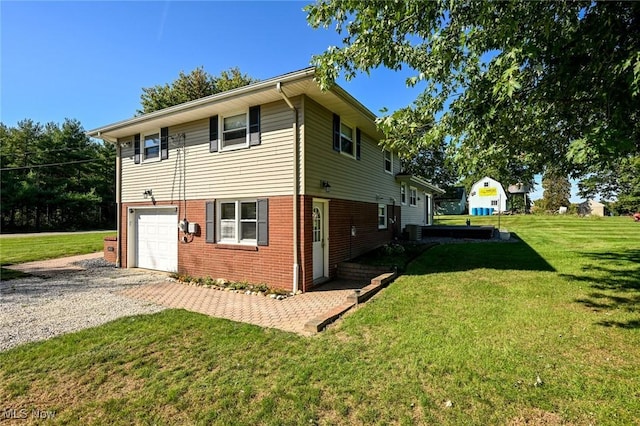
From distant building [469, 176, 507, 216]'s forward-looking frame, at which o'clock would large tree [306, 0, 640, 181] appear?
The large tree is roughly at 12 o'clock from the distant building.

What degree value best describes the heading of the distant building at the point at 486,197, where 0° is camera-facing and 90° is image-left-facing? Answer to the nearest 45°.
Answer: approximately 0°

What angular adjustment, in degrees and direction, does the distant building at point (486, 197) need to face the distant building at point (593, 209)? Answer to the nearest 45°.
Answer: approximately 135° to its left

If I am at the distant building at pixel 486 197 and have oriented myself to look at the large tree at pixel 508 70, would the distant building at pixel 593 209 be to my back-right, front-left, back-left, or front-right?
back-left

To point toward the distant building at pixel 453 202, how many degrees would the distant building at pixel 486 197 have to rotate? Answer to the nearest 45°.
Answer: approximately 135° to its right

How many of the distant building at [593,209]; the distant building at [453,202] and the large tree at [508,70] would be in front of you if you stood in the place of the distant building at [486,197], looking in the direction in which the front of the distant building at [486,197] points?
1

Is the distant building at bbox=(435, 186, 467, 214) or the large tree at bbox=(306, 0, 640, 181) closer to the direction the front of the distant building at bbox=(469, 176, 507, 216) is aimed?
the large tree
